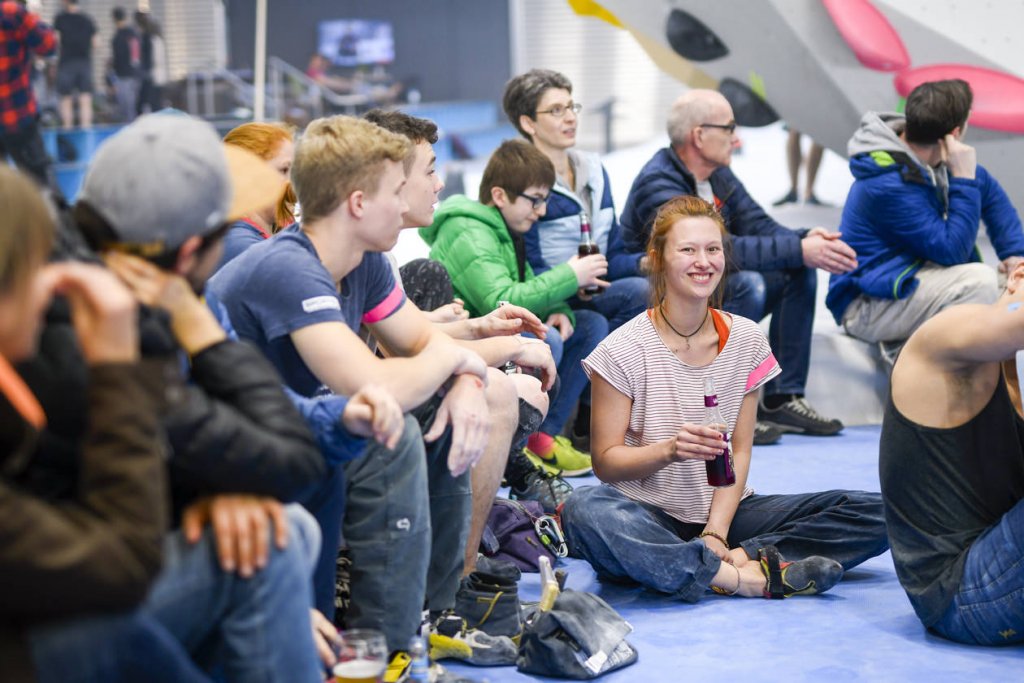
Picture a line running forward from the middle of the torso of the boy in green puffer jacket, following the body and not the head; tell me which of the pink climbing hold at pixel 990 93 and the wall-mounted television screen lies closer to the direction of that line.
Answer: the pink climbing hold

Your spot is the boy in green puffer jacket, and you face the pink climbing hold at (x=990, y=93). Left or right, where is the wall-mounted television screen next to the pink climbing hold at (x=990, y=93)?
left

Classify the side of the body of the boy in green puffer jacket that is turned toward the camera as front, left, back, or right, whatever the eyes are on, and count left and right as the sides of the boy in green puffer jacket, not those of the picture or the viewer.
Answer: right

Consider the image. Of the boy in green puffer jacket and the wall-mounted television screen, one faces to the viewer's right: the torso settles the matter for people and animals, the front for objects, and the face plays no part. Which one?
the boy in green puffer jacket
